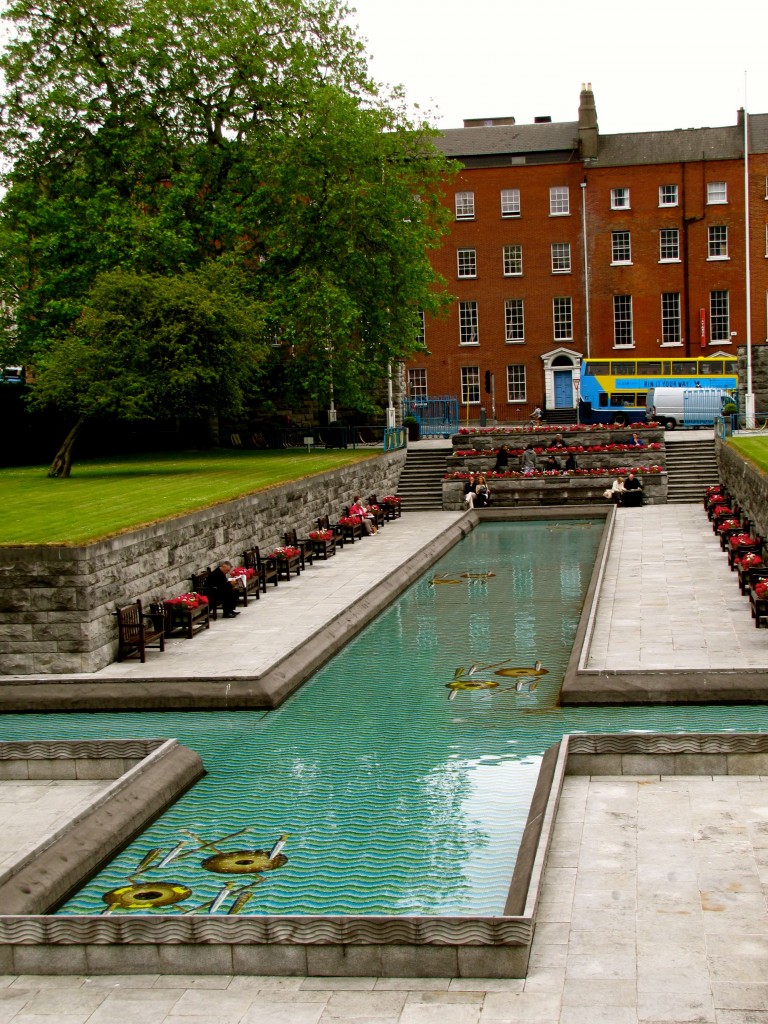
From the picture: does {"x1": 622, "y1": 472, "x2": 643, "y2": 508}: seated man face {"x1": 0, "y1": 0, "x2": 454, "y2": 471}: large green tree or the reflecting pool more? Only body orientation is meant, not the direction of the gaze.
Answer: the reflecting pool

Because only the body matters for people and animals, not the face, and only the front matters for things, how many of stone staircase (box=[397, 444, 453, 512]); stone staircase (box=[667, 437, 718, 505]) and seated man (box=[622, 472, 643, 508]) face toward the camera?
3

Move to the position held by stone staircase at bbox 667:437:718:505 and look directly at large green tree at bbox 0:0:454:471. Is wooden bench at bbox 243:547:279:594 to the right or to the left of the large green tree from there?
left

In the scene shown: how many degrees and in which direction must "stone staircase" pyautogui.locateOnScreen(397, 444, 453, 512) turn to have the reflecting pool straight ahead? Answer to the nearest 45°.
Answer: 0° — it already faces it

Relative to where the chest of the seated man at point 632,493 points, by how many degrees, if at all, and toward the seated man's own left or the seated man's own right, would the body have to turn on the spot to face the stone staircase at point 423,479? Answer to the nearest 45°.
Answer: approximately 135° to the seated man's own right

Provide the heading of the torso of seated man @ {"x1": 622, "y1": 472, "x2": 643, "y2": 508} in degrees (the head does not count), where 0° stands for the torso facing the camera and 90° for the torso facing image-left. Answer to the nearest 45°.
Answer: approximately 0°

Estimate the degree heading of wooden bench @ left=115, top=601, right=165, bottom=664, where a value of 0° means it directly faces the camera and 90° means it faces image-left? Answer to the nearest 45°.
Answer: approximately 315°

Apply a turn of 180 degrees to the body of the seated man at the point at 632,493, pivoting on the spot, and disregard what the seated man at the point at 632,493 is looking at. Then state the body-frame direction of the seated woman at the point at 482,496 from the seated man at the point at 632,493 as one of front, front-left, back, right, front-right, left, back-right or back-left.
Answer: left

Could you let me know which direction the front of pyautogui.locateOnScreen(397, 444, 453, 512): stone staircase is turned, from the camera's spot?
facing the viewer

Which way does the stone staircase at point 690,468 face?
toward the camera

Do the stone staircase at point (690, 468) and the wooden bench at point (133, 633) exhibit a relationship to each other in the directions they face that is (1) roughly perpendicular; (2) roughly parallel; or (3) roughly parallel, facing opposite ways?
roughly perpendicular

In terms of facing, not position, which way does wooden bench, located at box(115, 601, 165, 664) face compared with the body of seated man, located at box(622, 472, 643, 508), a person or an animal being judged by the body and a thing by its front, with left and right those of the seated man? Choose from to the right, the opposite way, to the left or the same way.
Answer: to the left

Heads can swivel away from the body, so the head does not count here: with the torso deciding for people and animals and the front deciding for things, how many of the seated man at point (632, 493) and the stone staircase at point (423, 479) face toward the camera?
2
